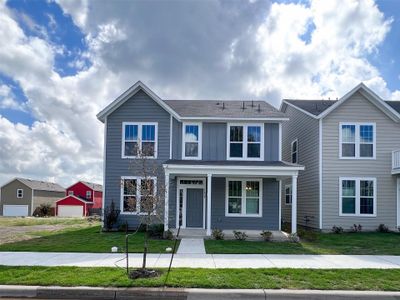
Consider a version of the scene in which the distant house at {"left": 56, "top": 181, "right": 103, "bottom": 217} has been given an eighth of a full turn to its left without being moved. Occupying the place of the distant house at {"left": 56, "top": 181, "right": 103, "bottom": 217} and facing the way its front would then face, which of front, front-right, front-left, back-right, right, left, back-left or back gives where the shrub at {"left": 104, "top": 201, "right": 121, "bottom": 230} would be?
front-right

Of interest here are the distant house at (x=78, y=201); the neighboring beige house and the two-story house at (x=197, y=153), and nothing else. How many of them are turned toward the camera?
3

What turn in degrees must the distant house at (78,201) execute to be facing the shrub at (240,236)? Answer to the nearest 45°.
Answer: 0° — it already faces it

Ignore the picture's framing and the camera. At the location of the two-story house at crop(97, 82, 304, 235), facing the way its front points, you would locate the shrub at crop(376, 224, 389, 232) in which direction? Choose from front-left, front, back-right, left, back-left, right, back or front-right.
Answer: left

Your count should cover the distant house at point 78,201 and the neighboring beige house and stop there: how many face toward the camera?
2

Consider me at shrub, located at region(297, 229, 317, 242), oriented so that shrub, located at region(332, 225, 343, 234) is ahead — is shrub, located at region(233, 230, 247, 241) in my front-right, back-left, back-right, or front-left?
back-left

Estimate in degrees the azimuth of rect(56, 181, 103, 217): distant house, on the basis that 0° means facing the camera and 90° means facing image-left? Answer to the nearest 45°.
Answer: approximately 0°

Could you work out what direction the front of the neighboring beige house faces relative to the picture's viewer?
facing the viewer

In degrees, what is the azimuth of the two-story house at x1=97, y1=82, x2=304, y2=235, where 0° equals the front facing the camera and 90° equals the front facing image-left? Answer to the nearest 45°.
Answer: approximately 0°

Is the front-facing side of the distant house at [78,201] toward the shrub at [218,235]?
yes

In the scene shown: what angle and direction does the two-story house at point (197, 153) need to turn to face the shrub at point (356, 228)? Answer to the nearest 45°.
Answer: approximately 90° to its left
